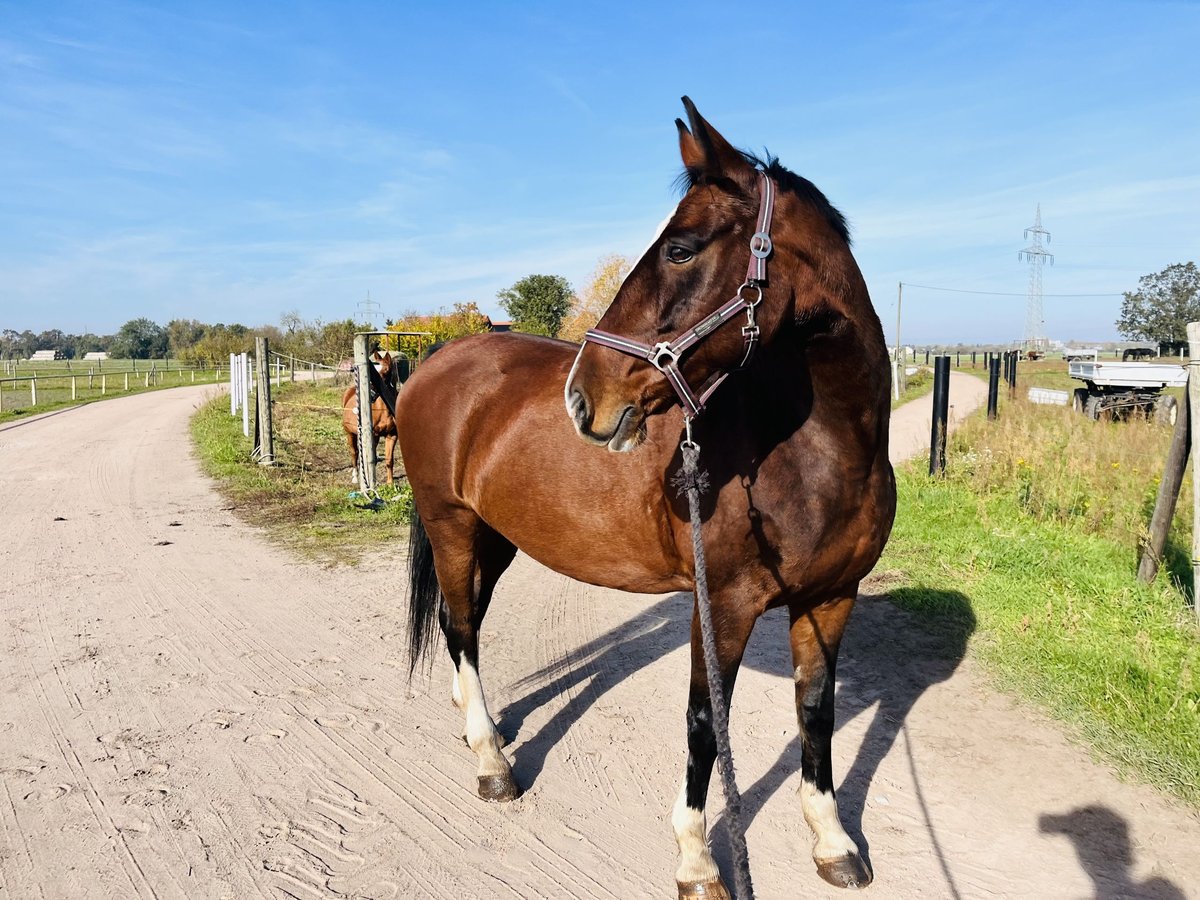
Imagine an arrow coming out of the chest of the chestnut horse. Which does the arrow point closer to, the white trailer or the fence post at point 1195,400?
the fence post

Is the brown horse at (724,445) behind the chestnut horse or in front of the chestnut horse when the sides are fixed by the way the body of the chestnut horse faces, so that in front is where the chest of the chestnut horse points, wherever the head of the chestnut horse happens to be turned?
in front

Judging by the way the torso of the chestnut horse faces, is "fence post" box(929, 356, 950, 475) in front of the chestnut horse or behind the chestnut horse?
in front

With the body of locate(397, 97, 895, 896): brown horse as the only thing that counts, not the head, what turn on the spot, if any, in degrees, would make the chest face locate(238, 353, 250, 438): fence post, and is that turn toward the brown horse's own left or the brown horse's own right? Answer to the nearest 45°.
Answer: approximately 180°

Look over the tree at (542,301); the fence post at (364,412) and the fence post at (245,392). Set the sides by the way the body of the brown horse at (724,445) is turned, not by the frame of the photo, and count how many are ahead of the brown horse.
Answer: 0

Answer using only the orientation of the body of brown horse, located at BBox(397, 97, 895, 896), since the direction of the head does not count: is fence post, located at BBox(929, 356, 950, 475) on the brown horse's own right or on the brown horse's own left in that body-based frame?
on the brown horse's own left

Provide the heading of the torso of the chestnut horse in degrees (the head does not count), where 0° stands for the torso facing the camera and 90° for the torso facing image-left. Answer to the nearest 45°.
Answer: approximately 315°

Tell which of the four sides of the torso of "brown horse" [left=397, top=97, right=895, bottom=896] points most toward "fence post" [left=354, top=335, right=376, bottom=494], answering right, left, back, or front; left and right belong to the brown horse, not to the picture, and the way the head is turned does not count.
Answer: back

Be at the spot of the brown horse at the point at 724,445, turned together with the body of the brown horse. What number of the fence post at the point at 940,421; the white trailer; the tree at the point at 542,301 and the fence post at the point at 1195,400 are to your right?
0

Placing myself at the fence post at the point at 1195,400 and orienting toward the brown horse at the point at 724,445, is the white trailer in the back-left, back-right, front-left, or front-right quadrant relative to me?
back-right

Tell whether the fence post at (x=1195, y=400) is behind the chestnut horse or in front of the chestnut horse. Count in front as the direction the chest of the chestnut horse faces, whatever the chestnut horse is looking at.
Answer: in front

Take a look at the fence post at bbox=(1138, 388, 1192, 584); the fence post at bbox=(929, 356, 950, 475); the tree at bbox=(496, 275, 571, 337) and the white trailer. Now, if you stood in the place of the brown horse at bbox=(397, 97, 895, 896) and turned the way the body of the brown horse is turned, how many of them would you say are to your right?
0

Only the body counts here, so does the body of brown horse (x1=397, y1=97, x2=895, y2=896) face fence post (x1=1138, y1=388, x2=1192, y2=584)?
no

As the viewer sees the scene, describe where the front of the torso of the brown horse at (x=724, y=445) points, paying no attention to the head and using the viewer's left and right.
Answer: facing the viewer and to the right of the viewer

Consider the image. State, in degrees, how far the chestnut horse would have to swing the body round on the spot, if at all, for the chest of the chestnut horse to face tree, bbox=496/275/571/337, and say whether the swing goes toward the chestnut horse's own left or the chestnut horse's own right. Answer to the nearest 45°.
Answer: approximately 135° to the chestnut horse's own left

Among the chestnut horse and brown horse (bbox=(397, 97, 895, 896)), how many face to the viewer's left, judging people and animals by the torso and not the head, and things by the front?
0
